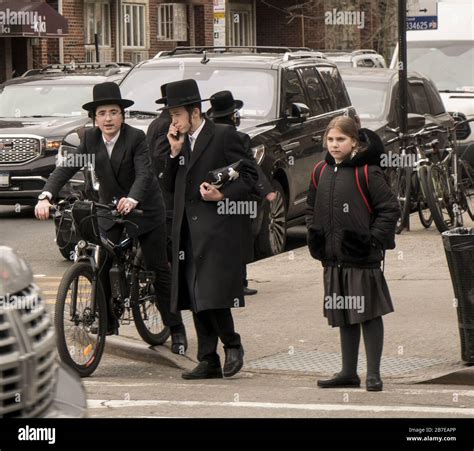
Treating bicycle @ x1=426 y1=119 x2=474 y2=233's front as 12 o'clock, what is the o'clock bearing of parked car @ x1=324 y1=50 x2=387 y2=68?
The parked car is roughly at 4 o'clock from the bicycle.

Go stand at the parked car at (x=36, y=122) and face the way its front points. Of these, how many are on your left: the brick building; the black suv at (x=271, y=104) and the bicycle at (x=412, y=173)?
2

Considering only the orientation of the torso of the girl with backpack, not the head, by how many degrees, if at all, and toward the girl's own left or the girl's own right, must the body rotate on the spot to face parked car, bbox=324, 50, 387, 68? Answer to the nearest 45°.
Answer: approximately 135° to the girl's own right

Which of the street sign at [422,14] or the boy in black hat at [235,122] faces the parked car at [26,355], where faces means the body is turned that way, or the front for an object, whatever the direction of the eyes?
the street sign

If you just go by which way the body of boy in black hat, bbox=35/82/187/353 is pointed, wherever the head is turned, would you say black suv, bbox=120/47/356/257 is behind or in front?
behind

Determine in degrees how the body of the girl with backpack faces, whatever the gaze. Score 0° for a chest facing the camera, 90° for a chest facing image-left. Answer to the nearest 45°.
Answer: approximately 45°

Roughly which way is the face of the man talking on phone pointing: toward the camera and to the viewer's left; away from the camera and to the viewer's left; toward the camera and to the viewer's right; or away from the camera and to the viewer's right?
toward the camera and to the viewer's left

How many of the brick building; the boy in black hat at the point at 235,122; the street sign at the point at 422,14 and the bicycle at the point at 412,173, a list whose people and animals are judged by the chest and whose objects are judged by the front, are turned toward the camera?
3

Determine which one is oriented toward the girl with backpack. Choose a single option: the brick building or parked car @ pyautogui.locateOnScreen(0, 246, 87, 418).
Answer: the brick building

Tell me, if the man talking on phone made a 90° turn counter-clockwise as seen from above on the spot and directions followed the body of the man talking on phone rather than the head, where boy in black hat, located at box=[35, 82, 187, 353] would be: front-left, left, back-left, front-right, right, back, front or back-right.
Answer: back

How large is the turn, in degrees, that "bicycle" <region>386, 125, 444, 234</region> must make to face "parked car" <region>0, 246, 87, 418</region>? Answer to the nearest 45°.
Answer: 0° — it already faces it

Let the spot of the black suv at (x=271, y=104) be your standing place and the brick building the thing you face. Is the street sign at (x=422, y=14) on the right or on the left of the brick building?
right
